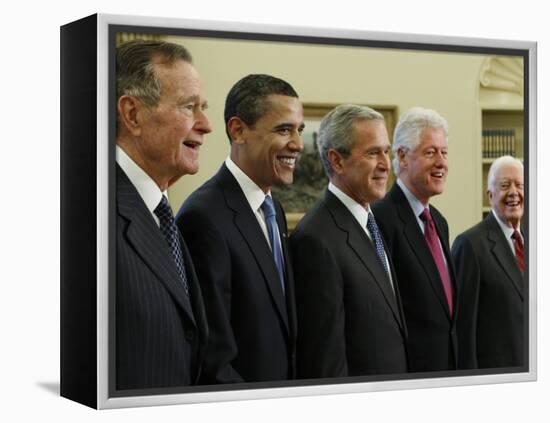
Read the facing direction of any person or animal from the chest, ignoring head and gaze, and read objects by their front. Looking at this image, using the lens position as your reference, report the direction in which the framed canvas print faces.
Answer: facing the viewer and to the right of the viewer
